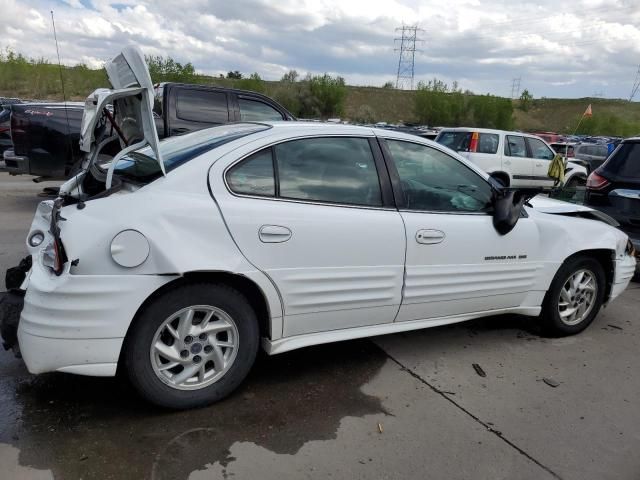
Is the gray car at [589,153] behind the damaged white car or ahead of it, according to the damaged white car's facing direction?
ahead

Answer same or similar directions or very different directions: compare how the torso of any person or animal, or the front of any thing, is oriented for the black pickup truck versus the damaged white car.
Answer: same or similar directions

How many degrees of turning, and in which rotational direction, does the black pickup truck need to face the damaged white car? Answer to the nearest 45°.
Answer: approximately 90° to its right

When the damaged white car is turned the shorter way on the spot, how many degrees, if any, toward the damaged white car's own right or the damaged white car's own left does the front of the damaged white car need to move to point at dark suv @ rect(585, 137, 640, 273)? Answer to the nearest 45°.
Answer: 0° — it already faces it

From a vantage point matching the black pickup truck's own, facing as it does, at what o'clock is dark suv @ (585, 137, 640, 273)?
The dark suv is roughly at 1 o'clock from the black pickup truck.

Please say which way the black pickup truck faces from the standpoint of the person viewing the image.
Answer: facing to the right of the viewer

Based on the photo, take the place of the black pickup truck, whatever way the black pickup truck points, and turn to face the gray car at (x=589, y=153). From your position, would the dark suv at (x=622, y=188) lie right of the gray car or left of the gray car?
right

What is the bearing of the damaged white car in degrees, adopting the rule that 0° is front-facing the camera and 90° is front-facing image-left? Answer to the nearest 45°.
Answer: approximately 225°

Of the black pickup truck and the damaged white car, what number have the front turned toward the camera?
0

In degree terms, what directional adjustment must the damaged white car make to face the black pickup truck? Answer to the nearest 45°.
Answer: approximately 90° to its left

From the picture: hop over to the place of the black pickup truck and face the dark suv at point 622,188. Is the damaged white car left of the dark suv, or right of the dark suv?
right
